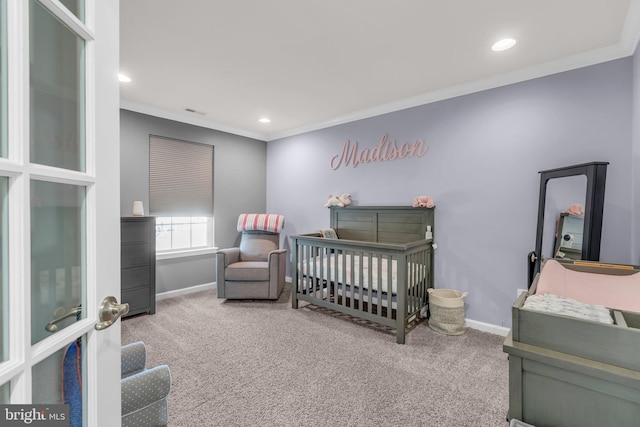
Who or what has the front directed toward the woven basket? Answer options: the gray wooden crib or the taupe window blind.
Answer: the taupe window blind

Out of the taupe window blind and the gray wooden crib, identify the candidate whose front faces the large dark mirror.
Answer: the taupe window blind

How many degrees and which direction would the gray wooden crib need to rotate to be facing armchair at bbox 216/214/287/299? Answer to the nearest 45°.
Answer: approximately 45° to its right

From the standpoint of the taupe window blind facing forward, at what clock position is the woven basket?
The woven basket is roughly at 12 o'clock from the taupe window blind.

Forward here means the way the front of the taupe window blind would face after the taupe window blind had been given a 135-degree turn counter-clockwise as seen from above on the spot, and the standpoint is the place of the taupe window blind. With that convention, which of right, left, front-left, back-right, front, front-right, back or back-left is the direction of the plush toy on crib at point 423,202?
back-right

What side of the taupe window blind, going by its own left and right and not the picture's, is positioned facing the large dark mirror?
front

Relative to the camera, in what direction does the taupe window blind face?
facing the viewer and to the right of the viewer

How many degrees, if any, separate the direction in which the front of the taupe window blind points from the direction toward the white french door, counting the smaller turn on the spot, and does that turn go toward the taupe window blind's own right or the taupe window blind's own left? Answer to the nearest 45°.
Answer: approximately 45° to the taupe window blind's own right

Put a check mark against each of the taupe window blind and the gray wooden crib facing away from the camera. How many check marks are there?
0

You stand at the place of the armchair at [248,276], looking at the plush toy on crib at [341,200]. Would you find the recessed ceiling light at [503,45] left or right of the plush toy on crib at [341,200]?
right

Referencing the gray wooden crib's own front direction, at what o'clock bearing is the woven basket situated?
The woven basket is roughly at 8 o'clock from the gray wooden crib.
